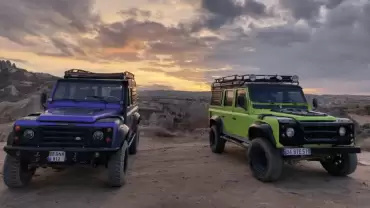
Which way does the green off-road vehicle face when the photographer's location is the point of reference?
facing the viewer and to the right of the viewer

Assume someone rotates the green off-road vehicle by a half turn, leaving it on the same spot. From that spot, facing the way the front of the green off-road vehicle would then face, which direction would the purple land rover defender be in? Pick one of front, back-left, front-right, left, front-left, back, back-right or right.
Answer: left
